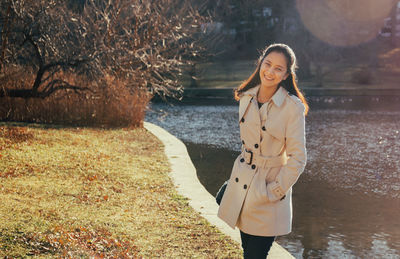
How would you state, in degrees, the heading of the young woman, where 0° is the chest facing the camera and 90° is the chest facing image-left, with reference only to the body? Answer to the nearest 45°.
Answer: approximately 45°

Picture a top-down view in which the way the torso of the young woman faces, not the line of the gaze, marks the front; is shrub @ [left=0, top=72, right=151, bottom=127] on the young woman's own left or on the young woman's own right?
on the young woman's own right
